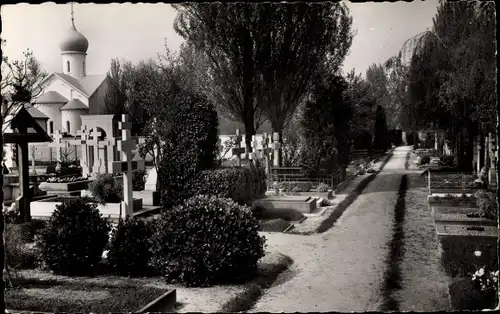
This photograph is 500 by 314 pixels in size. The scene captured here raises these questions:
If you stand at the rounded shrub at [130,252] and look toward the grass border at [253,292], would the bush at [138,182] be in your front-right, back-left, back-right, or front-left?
back-left

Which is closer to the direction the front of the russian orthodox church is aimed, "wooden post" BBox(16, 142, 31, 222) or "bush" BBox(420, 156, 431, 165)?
the bush
